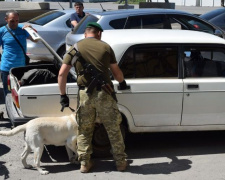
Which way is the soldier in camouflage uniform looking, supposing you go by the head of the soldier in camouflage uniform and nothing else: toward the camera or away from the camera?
away from the camera

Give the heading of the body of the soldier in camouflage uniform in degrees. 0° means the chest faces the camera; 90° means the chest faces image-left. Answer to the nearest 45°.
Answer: approximately 180°

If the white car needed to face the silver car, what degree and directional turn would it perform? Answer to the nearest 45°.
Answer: approximately 90° to its left

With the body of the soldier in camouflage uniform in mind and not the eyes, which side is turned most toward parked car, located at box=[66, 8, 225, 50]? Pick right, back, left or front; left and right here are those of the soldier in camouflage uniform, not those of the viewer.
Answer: front

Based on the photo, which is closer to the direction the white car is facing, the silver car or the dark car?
the dark car

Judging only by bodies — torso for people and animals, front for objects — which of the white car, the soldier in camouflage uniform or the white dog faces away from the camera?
the soldier in camouflage uniform

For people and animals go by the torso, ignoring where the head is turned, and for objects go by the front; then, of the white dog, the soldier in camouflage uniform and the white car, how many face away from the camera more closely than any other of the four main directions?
1

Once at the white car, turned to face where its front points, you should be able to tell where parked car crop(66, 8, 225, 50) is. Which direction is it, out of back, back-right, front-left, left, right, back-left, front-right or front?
left

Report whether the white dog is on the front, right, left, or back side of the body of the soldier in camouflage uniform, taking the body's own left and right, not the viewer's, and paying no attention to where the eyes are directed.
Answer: left

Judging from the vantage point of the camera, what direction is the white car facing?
facing to the right of the viewer
